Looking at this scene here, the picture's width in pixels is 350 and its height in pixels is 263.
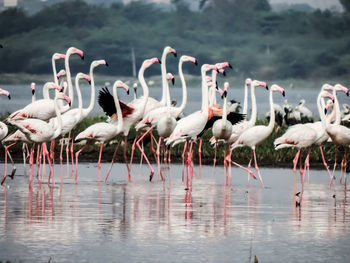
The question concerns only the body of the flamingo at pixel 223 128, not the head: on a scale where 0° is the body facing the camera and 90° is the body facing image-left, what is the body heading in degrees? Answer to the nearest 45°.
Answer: approximately 0°

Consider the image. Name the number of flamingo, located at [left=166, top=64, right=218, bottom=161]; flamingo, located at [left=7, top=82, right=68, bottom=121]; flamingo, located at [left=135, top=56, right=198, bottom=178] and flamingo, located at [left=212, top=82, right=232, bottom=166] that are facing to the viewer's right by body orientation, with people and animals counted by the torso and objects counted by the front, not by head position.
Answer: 3

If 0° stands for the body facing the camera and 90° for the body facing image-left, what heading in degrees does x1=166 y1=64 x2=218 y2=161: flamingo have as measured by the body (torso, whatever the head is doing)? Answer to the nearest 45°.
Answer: approximately 270°

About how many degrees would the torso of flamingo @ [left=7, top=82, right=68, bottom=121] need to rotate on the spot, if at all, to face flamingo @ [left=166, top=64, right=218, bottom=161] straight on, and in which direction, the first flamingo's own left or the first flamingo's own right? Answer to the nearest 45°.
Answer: approximately 45° to the first flamingo's own right

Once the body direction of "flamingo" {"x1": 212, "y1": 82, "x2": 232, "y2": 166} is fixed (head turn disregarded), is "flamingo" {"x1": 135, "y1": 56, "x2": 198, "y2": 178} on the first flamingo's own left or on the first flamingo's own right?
on the first flamingo's own right

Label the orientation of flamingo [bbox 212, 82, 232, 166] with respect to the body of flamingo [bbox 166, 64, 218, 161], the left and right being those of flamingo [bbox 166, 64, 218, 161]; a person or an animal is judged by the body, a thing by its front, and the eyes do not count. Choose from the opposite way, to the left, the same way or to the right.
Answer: to the right
